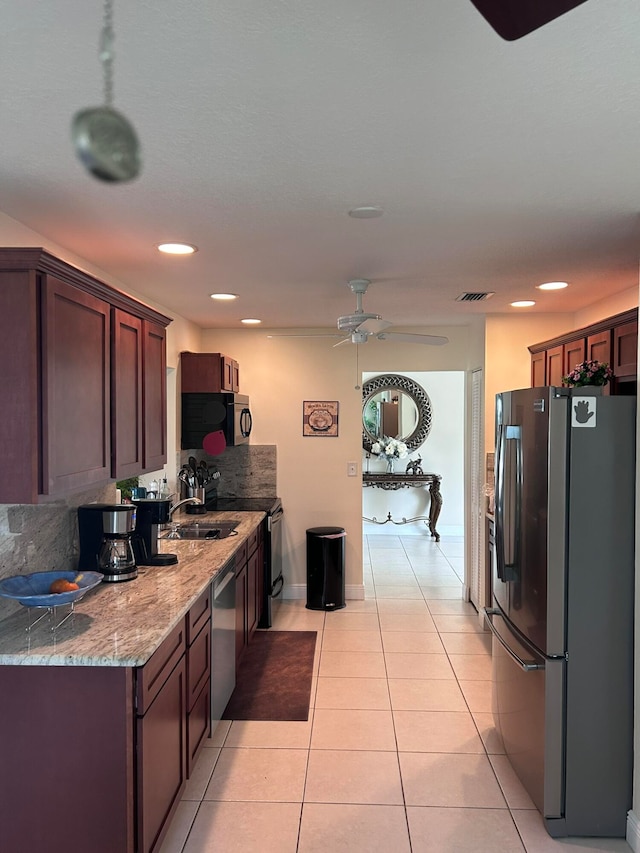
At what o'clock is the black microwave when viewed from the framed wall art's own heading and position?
The black microwave is roughly at 2 o'clock from the framed wall art.

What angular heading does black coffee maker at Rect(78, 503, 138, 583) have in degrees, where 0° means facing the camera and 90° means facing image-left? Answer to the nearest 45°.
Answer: approximately 315°

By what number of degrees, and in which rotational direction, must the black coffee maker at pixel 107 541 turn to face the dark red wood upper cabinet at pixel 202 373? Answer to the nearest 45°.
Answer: approximately 135° to its left

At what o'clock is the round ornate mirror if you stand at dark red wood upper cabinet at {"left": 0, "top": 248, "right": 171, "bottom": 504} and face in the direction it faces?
The round ornate mirror is roughly at 9 o'clock from the dark red wood upper cabinet.

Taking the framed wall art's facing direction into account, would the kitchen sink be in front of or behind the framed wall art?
in front

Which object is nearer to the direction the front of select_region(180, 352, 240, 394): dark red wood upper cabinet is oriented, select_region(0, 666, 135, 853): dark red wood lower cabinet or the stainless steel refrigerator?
the stainless steel refrigerator

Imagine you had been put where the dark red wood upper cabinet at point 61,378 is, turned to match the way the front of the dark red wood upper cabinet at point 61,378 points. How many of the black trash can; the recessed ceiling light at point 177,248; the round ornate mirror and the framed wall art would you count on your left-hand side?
4

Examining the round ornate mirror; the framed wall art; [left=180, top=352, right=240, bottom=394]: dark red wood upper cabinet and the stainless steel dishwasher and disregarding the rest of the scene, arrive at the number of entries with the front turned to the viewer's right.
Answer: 2

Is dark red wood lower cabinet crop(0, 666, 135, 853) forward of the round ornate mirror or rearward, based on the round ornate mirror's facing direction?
forward

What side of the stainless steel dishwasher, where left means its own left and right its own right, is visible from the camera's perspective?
right

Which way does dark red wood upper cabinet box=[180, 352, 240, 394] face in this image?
to the viewer's right

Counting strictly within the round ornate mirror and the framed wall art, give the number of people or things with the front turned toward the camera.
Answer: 2
